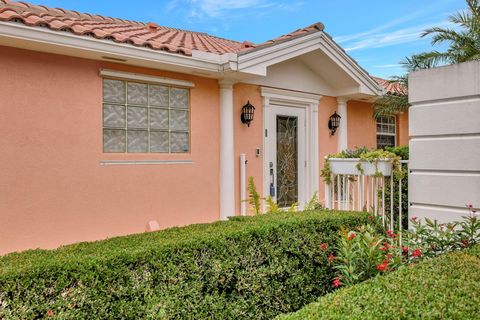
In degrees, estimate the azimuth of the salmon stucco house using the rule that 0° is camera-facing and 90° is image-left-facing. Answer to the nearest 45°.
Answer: approximately 315°

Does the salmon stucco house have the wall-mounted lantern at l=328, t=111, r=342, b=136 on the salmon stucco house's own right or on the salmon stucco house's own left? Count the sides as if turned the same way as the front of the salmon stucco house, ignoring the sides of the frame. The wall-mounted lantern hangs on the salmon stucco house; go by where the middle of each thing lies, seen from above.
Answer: on the salmon stucco house's own left

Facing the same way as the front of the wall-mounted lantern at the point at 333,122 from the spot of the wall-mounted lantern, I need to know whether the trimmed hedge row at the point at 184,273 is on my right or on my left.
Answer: on my right

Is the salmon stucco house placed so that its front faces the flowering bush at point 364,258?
yes

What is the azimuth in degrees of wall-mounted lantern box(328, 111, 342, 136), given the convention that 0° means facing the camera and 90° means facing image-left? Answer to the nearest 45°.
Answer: approximately 315°

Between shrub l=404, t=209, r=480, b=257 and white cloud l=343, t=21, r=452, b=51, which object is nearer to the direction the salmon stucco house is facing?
the shrub
